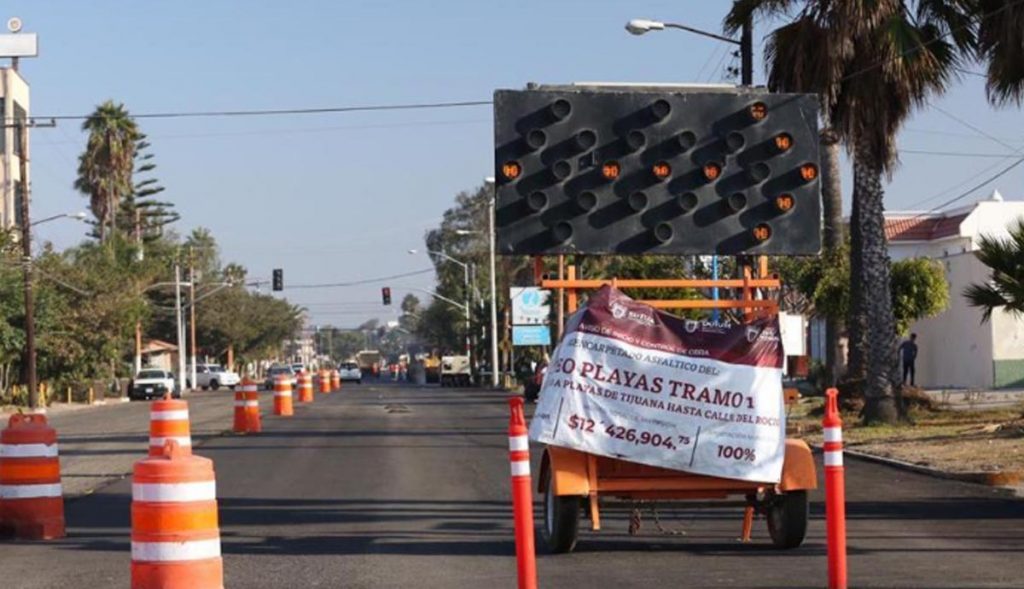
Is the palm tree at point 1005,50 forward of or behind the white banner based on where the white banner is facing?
behind

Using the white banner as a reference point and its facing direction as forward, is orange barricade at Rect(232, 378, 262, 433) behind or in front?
behind

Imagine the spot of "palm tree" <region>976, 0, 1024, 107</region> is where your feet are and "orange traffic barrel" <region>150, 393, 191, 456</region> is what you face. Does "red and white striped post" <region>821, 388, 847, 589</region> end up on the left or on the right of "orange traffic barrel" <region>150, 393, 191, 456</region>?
left

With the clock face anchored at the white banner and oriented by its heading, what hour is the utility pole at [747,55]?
The utility pole is roughly at 6 o'clock from the white banner.

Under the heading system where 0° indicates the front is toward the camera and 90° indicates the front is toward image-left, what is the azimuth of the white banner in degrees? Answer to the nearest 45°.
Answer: approximately 0°

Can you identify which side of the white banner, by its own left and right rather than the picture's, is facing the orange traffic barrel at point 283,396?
back
